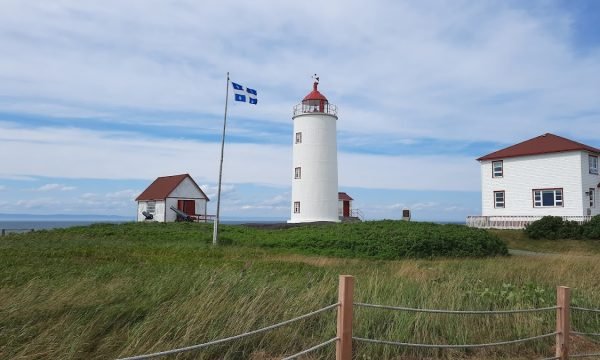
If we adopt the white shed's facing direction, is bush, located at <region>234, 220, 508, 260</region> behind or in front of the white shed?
in front

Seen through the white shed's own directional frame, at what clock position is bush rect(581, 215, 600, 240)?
The bush is roughly at 12 o'clock from the white shed.

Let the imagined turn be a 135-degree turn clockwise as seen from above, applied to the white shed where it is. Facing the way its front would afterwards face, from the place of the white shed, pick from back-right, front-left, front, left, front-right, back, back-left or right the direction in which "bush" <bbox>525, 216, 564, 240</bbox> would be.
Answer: back-left

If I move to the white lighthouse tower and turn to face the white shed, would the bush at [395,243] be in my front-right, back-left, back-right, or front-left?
back-left

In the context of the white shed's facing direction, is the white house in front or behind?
in front

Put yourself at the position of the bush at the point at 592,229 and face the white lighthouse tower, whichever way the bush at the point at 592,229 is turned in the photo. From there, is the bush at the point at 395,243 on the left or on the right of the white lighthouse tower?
left

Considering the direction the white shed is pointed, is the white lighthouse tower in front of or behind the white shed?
in front

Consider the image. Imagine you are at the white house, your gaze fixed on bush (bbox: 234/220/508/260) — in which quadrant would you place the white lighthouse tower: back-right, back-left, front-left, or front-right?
front-right

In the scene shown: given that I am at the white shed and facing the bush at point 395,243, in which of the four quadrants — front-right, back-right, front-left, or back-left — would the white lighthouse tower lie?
front-left

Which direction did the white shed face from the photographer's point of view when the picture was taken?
facing the viewer and to the right of the viewer
